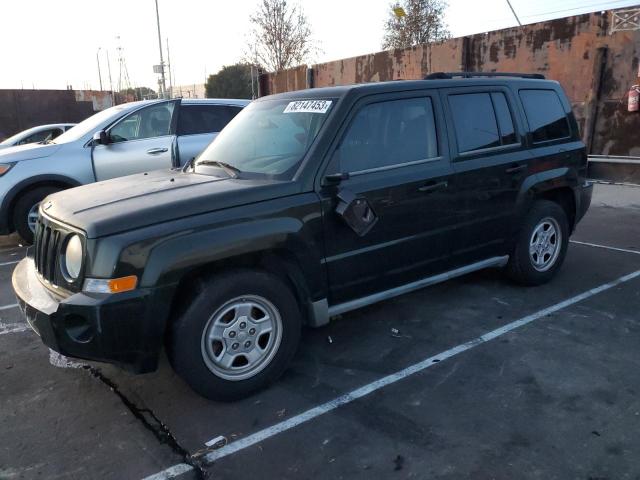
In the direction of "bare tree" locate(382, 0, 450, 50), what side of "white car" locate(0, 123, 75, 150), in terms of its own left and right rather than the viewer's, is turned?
back

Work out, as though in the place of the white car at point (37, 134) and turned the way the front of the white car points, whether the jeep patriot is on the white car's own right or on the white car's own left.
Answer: on the white car's own left

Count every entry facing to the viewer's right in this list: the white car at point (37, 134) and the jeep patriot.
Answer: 0

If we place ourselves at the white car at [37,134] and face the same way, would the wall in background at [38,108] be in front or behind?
behind

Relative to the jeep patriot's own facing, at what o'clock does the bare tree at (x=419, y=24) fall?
The bare tree is roughly at 5 o'clock from the jeep patriot.

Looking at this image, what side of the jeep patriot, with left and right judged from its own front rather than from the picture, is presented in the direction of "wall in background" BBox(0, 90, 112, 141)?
right

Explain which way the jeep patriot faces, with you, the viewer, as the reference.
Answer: facing the viewer and to the left of the viewer

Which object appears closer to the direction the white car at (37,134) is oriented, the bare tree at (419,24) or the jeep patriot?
the jeep patriot

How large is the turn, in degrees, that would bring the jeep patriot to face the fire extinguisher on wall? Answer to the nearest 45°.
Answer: approximately 180°

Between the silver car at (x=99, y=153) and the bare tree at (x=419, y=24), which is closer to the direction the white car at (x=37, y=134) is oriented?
the silver car
